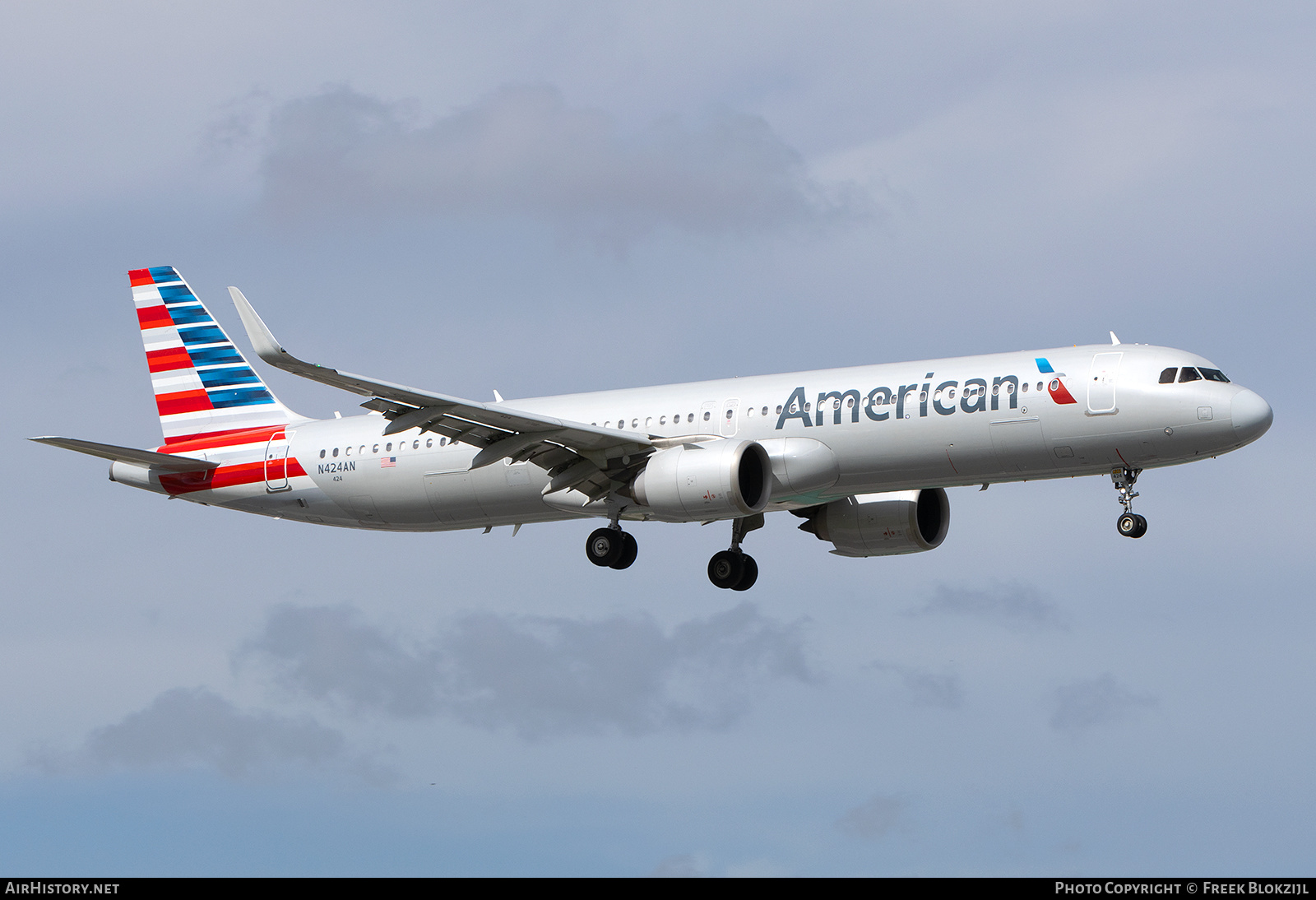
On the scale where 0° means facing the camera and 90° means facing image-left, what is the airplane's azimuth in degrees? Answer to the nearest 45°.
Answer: approximately 315°
